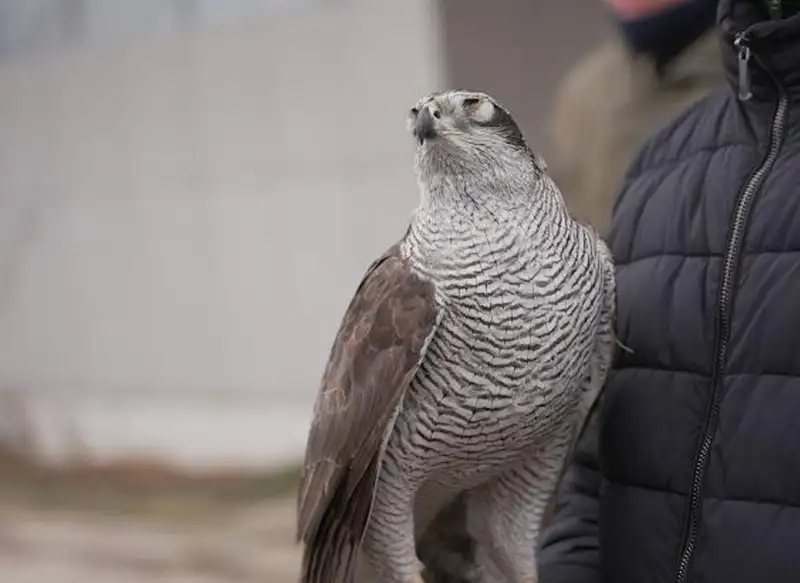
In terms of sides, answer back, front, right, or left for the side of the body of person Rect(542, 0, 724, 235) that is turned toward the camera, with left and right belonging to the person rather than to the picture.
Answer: front
